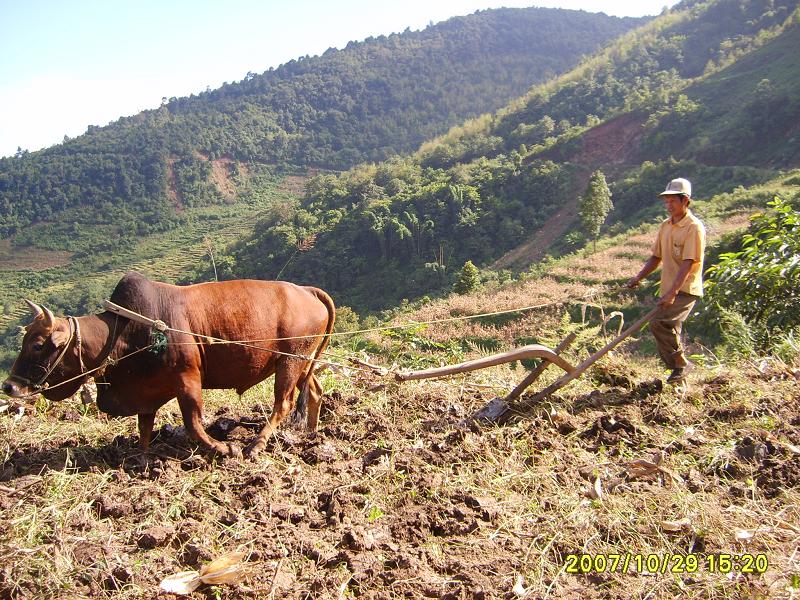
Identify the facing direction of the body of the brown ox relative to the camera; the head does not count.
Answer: to the viewer's left

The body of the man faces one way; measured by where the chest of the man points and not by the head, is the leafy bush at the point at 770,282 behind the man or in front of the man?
behind

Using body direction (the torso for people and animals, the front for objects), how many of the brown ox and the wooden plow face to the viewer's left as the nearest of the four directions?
2

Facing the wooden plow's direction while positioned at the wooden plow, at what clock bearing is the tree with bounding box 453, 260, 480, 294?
The tree is roughly at 3 o'clock from the wooden plow.

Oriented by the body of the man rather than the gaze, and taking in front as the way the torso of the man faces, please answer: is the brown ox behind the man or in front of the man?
in front

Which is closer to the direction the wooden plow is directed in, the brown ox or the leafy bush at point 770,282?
the brown ox

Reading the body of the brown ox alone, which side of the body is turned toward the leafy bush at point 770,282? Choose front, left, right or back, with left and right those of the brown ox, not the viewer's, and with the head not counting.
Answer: back

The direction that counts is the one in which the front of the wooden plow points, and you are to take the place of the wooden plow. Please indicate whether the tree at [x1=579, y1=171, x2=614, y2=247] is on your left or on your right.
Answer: on your right

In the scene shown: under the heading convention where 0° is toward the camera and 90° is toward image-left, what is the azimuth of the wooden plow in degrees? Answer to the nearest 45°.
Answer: approximately 90°

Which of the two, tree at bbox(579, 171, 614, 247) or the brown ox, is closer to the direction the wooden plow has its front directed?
the brown ox

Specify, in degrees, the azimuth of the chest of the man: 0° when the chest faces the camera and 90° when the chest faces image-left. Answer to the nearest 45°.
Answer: approximately 45°
